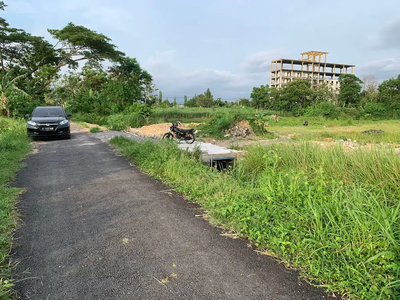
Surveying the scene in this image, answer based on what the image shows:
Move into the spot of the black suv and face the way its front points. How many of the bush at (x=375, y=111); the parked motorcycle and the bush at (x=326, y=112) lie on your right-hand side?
0

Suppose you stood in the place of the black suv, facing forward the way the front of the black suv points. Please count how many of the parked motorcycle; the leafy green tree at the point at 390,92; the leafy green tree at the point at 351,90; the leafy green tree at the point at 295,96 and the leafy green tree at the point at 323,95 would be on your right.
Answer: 0

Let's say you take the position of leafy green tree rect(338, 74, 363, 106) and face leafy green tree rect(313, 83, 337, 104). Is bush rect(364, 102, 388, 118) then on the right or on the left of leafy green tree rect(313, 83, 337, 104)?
left

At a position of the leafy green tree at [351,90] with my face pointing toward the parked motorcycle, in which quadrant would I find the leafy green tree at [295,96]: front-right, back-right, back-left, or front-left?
front-right

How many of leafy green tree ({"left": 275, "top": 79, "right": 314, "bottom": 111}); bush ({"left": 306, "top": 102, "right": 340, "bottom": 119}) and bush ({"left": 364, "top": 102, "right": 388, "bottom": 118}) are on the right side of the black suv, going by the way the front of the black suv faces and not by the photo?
0

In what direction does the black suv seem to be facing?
toward the camera

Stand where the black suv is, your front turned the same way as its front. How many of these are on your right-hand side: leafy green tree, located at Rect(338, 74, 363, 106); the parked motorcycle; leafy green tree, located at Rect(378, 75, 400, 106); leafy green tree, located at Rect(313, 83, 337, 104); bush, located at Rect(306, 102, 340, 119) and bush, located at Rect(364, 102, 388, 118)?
0

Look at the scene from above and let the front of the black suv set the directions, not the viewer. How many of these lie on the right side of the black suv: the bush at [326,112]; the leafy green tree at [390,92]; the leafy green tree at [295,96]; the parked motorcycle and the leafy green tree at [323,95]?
0

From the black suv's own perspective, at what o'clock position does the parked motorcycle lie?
The parked motorcycle is roughly at 10 o'clock from the black suv.

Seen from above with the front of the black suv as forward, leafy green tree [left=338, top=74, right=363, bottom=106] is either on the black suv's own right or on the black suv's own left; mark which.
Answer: on the black suv's own left

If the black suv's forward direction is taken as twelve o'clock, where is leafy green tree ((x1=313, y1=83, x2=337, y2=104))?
The leafy green tree is roughly at 8 o'clock from the black suv.

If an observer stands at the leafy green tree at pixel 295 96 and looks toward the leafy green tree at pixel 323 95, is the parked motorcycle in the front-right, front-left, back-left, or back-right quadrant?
back-right

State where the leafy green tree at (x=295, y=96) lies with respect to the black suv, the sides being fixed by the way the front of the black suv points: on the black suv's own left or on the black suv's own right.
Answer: on the black suv's own left

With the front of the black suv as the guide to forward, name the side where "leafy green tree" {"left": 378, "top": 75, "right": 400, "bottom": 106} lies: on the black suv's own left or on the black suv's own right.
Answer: on the black suv's own left

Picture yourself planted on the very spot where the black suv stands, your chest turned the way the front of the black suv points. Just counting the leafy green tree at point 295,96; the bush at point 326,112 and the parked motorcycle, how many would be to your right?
0

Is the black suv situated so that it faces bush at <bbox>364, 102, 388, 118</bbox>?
no

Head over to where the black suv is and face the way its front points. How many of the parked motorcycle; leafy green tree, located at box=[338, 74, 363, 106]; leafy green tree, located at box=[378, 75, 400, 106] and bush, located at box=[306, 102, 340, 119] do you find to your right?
0
